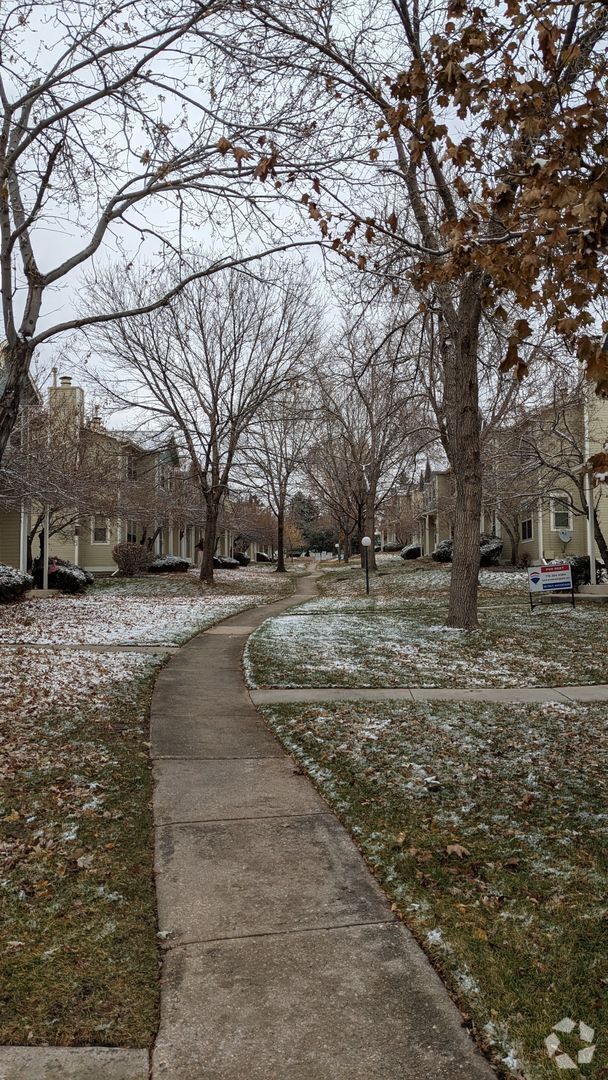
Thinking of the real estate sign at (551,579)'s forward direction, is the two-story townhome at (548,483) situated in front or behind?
behind

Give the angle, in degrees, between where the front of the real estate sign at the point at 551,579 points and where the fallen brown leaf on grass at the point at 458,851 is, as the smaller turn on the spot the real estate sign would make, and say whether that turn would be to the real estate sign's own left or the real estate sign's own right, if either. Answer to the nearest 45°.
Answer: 0° — it already faces it

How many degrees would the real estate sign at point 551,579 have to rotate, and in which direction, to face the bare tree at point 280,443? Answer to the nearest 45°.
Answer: approximately 135° to its right

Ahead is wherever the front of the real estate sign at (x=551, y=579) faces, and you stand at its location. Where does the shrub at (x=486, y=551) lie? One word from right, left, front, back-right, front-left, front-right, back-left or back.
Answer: back

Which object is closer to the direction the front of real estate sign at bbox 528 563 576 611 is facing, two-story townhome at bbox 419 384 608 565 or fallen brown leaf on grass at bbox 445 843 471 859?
the fallen brown leaf on grass

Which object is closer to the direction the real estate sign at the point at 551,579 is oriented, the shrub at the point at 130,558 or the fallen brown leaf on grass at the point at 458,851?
the fallen brown leaf on grass

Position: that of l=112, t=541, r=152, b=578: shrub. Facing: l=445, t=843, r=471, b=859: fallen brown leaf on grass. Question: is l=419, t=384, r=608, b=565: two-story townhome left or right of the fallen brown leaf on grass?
left

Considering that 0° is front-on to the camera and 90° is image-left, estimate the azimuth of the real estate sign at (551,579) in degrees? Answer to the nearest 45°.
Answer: approximately 0°

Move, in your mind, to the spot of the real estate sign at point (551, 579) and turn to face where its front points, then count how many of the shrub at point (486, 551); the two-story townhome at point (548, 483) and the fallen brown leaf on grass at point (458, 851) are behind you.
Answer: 2

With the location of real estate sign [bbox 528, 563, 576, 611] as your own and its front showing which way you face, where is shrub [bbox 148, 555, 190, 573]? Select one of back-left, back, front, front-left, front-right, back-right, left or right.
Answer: back-right
